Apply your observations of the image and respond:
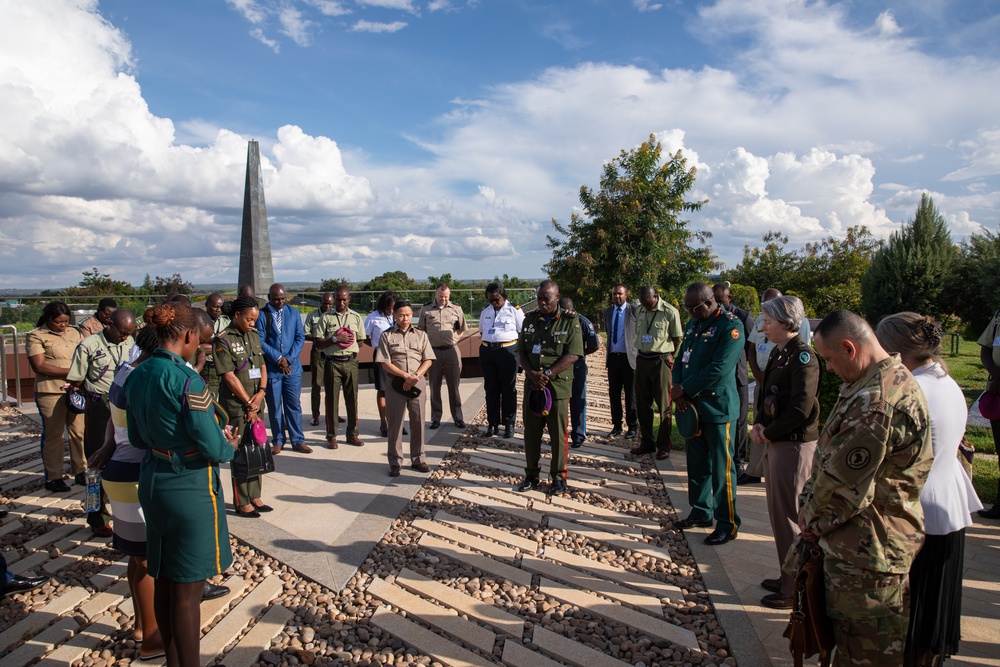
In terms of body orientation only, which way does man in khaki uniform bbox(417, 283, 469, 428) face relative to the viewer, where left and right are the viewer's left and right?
facing the viewer

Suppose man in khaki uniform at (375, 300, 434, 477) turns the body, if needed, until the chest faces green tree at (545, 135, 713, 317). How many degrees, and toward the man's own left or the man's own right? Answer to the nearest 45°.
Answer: approximately 135° to the man's own left

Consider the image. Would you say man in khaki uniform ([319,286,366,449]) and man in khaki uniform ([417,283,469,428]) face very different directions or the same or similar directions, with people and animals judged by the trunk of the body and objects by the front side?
same or similar directions

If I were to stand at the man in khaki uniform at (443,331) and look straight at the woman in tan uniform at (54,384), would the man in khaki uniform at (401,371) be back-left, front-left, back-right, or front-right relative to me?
front-left

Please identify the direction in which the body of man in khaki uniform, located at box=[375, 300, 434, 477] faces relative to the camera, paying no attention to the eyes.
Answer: toward the camera

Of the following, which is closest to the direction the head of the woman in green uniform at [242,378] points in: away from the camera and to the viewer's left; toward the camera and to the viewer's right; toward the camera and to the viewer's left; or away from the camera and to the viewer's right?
toward the camera and to the viewer's right

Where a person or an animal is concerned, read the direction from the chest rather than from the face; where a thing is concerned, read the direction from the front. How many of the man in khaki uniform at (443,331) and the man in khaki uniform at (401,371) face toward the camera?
2

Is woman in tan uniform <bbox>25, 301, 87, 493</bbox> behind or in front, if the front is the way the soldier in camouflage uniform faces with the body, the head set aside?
in front

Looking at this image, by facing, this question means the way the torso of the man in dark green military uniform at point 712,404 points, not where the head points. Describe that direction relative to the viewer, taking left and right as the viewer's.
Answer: facing the viewer and to the left of the viewer

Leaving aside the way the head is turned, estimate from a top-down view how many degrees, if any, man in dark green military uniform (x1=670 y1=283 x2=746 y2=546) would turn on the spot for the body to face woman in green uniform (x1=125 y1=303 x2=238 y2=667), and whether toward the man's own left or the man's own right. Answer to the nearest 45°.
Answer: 0° — they already face them

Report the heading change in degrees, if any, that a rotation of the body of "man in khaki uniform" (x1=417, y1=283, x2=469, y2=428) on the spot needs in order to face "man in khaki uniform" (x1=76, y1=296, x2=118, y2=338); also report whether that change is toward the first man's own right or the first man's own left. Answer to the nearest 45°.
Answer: approximately 45° to the first man's own right

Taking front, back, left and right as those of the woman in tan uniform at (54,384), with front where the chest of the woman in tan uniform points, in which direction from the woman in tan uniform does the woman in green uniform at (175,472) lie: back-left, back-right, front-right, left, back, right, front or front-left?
front-right

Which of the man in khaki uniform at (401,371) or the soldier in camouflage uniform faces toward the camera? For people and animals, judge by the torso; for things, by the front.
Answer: the man in khaki uniform

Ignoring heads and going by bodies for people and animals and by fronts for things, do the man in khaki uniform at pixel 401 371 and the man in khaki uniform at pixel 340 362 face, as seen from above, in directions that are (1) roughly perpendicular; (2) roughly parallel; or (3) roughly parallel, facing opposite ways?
roughly parallel
